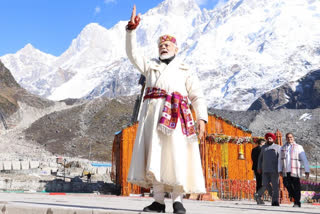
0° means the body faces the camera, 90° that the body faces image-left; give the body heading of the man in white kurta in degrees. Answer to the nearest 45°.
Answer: approximately 45°

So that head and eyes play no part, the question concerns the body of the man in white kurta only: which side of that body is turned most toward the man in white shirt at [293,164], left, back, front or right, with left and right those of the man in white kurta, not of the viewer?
back

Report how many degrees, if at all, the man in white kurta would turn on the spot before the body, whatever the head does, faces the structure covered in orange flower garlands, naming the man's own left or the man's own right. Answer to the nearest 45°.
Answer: approximately 135° to the man's own right
